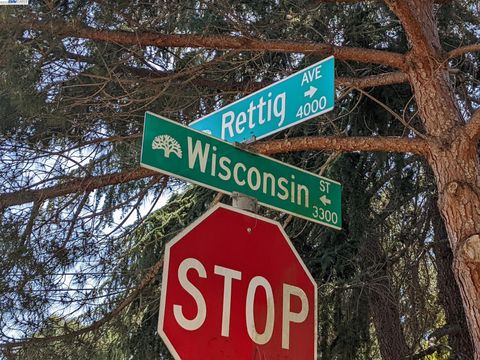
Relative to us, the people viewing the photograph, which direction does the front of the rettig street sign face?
facing the viewer and to the left of the viewer

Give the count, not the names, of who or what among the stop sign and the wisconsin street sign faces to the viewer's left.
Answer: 0

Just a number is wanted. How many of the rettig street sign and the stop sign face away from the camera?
0

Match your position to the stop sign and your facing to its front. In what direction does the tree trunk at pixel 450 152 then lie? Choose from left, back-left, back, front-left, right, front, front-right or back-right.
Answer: left

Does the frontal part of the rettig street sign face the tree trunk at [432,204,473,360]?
no

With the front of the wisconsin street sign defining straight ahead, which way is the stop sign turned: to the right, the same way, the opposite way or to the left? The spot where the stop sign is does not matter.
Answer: the same way

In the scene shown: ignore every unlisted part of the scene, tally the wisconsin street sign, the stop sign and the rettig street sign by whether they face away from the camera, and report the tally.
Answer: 0

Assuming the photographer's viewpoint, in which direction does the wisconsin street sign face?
facing the viewer and to the right of the viewer

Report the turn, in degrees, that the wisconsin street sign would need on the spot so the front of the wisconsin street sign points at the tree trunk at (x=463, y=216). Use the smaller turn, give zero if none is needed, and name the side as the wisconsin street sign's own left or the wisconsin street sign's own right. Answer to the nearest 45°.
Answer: approximately 90° to the wisconsin street sign's own left

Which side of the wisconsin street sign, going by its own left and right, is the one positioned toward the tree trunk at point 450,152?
left

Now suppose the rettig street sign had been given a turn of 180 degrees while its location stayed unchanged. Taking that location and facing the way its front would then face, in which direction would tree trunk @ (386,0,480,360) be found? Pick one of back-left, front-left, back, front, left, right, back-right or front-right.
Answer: front

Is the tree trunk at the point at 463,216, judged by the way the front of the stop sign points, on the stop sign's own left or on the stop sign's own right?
on the stop sign's own left
